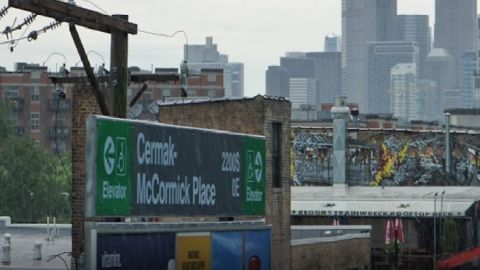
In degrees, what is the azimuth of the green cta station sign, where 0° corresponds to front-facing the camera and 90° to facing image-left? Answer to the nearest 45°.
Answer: approximately 315°
